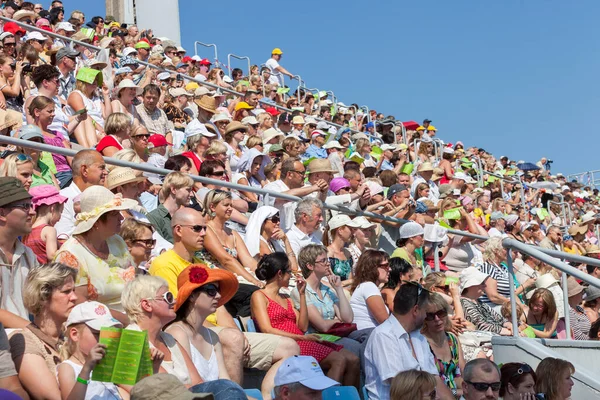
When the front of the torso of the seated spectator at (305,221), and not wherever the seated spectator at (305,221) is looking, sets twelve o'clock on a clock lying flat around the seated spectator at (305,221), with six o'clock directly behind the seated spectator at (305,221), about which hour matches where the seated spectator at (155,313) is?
the seated spectator at (155,313) is roughly at 2 o'clock from the seated spectator at (305,221).

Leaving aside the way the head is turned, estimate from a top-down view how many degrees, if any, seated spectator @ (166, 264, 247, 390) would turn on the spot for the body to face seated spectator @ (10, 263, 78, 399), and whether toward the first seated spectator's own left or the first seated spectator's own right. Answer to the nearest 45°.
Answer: approximately 90° to the first seated spectator's own right

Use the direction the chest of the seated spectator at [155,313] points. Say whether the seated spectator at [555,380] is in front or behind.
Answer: in front

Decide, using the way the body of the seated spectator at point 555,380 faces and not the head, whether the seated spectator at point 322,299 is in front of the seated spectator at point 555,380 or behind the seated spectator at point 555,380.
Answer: behind

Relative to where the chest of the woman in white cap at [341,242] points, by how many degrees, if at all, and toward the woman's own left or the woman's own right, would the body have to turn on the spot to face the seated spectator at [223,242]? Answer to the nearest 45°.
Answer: approximately 90° to the woman's own right

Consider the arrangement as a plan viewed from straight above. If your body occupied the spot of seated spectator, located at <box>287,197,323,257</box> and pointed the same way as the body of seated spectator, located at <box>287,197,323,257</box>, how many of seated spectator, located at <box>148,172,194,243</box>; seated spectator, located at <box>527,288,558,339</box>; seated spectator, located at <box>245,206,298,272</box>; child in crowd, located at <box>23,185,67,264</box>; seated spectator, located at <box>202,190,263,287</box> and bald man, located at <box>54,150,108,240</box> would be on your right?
5
